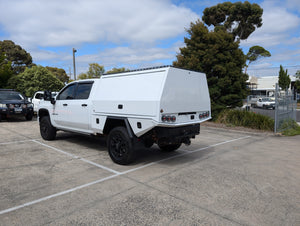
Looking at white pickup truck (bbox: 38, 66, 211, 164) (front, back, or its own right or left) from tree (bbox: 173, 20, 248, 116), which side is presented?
right

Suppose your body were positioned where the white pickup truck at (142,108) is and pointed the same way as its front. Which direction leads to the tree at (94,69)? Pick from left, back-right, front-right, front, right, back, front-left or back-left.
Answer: front-right

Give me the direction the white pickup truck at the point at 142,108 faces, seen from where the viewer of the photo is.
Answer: facing away from the viewer and to the left of the viewer

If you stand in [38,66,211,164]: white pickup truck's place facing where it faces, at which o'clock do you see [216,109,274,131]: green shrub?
The green shrub is roughly at 3 o'clock from the white pickup truck.

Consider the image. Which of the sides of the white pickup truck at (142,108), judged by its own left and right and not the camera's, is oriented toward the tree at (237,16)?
right

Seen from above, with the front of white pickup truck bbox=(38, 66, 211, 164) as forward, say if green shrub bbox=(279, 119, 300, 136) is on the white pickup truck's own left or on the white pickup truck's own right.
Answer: on the white pickup truck's own right

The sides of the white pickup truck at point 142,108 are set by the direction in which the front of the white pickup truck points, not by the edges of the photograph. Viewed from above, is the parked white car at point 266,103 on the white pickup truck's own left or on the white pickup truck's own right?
on the white pickup truck's own right

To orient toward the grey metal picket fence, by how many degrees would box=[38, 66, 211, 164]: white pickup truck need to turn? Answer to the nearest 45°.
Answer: approximately 90° to its right

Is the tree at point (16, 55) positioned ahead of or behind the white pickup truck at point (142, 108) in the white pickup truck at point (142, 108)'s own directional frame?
ahead

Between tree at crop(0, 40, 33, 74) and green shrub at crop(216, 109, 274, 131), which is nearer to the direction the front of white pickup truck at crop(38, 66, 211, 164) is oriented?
the tree

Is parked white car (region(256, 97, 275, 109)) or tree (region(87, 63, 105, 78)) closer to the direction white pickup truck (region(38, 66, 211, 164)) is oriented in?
the tree
